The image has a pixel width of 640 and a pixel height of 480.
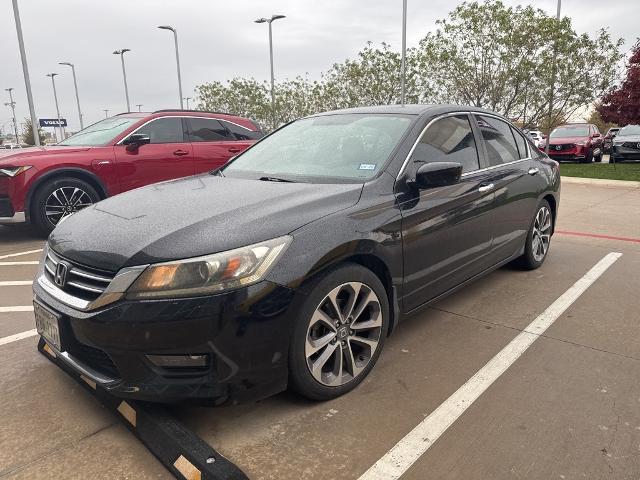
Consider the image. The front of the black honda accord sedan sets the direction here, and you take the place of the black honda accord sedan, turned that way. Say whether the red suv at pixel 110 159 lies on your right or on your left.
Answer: on your right

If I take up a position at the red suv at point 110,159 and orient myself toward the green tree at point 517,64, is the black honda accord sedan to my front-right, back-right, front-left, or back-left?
back-right

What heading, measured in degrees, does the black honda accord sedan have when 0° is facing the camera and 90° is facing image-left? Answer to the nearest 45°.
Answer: approximately 45°

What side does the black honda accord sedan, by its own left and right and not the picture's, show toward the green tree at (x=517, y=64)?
back

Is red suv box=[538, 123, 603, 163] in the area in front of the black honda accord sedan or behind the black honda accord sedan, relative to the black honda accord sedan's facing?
behind
